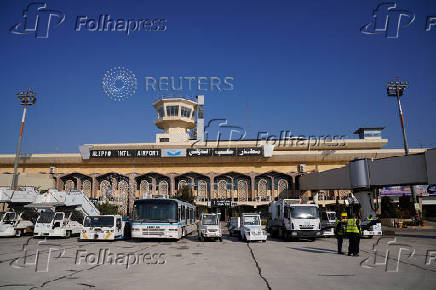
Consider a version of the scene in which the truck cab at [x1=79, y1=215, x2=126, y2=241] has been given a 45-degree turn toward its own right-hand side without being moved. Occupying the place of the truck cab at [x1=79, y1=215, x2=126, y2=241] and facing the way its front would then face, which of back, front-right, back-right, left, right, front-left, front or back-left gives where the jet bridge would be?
back

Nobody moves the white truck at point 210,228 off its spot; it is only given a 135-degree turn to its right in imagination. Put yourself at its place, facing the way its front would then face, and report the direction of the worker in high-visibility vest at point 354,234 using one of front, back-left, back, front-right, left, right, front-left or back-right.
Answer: back

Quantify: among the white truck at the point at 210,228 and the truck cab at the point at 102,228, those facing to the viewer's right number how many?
0

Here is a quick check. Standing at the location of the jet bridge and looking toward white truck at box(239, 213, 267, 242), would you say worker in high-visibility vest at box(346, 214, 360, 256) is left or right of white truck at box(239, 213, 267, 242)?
left

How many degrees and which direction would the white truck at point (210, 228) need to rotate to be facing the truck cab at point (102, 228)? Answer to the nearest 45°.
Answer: approximately 90° to its right

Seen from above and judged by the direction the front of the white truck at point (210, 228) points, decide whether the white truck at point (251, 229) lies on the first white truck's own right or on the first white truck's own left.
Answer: on the first white truck's own left

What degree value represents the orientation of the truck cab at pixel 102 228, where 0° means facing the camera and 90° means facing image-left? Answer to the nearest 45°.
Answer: approximately 45°

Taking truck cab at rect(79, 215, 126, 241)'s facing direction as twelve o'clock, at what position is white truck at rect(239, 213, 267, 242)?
The white truck is roughly at 8 o'clock from the truck cab.

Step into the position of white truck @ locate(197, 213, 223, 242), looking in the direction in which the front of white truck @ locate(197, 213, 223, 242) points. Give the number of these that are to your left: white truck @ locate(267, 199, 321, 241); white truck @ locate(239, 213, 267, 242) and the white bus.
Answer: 2

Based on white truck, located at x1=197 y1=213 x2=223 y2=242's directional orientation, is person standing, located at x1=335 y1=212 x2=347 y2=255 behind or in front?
in front

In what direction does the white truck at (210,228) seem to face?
toward the camera

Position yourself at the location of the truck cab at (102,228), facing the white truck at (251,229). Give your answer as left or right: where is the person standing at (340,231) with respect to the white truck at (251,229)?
right
